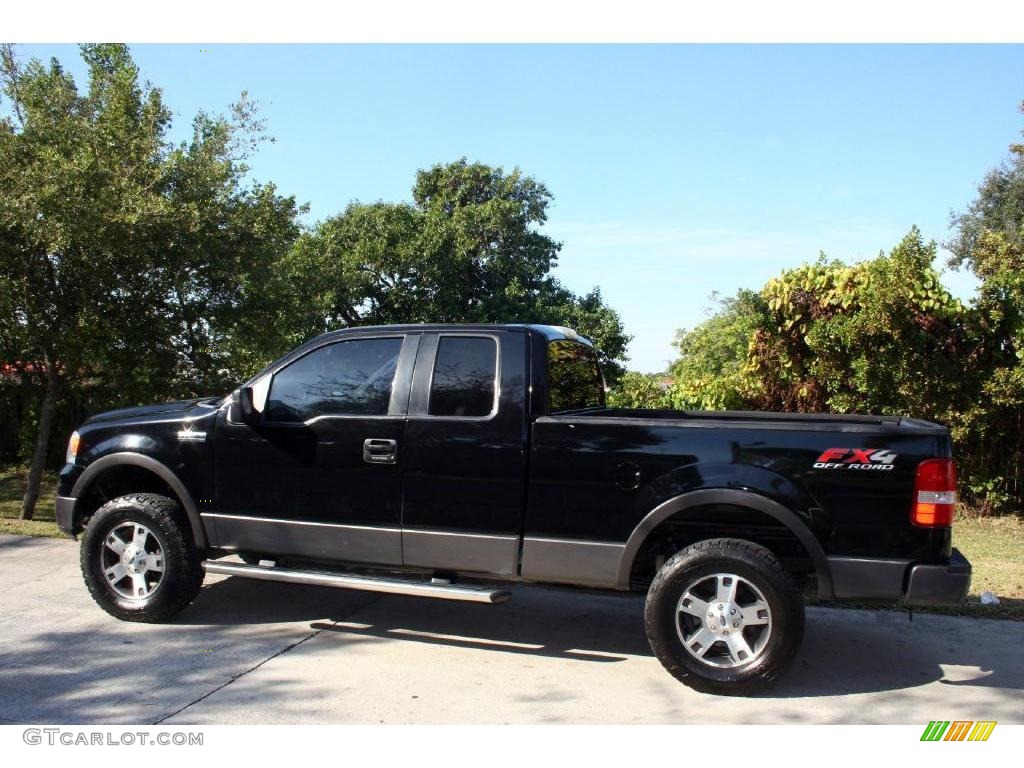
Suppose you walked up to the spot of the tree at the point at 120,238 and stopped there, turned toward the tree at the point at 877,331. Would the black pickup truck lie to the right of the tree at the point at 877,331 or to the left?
right

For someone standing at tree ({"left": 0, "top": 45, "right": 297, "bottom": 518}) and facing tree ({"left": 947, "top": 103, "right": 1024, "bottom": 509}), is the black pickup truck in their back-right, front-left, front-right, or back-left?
front-right

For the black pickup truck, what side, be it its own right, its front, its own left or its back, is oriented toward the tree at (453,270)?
right

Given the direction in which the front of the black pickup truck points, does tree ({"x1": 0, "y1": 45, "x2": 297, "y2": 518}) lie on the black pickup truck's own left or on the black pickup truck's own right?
on the black pickup truck's own right

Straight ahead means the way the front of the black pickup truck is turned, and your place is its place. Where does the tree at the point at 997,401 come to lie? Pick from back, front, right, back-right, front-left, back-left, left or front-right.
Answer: back-right

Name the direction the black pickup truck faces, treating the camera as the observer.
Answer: facing to the left of the viewer

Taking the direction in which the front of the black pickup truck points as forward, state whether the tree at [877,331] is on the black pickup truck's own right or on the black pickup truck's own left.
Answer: on the black pickup truck's own right
